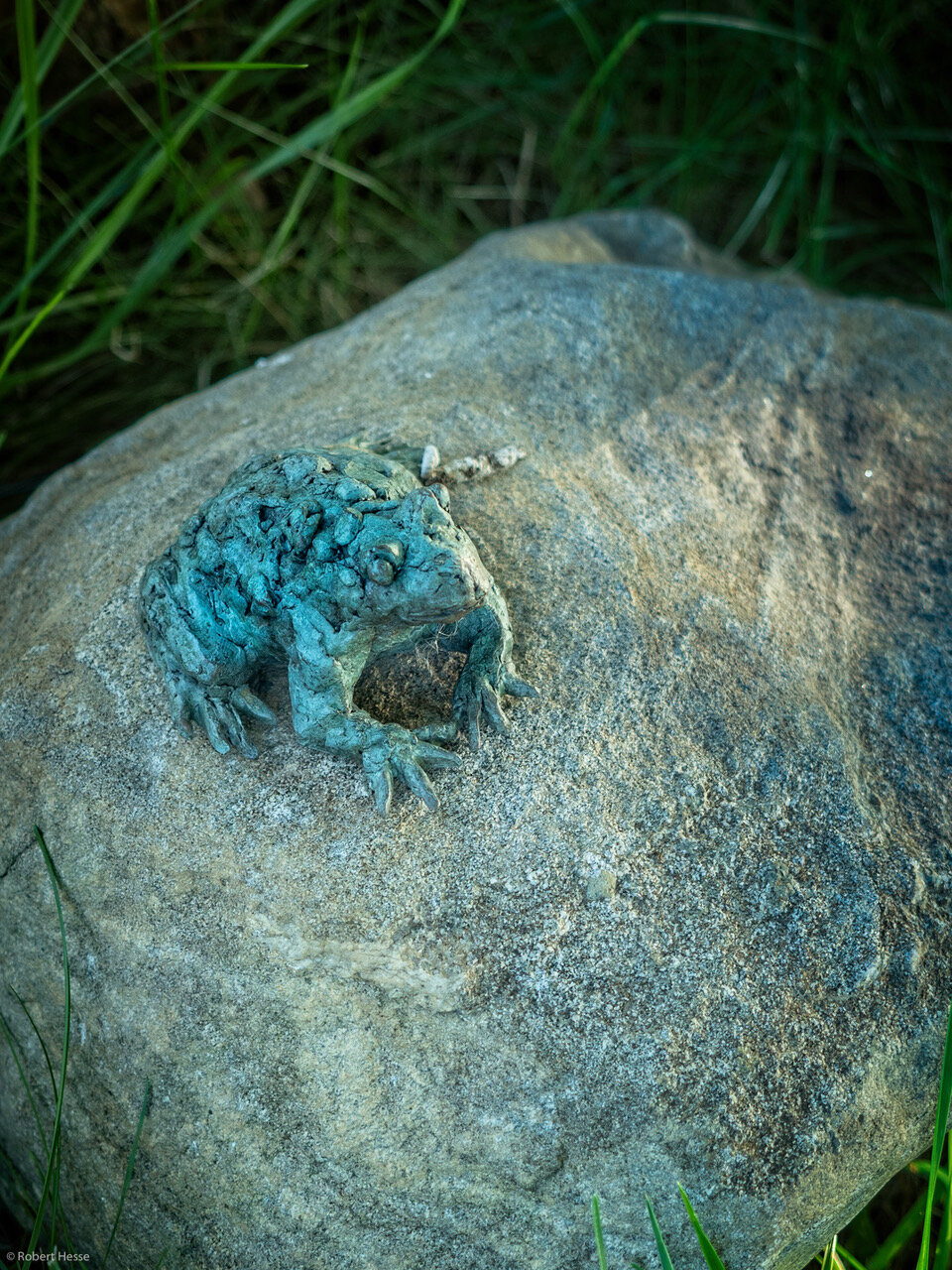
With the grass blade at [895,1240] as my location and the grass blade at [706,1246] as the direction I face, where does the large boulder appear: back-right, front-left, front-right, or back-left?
front-right

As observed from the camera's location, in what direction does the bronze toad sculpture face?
facing the viewer and to the right of the viewer

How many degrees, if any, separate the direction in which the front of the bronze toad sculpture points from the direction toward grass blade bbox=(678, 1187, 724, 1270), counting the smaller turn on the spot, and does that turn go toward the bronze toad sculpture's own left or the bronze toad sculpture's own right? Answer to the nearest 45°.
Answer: approximately 45° to the bronze toad sculpture's own right
